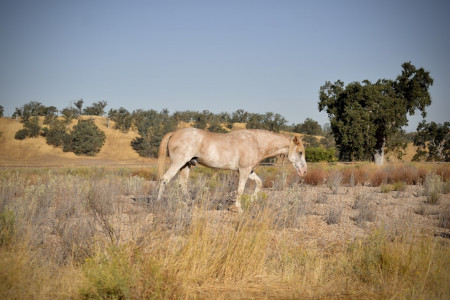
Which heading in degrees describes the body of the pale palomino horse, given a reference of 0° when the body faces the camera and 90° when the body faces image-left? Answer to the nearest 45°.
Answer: approximately 270°

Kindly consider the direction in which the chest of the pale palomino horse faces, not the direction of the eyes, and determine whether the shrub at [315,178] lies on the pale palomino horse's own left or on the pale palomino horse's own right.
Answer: on the pale palomino horse's own left

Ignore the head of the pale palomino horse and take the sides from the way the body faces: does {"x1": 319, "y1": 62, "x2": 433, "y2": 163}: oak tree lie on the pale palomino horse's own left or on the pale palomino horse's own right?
on the pale palomino horse's own left

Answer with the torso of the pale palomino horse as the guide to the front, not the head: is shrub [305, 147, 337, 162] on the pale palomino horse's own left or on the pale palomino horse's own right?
on the pale palomino horse's own left
